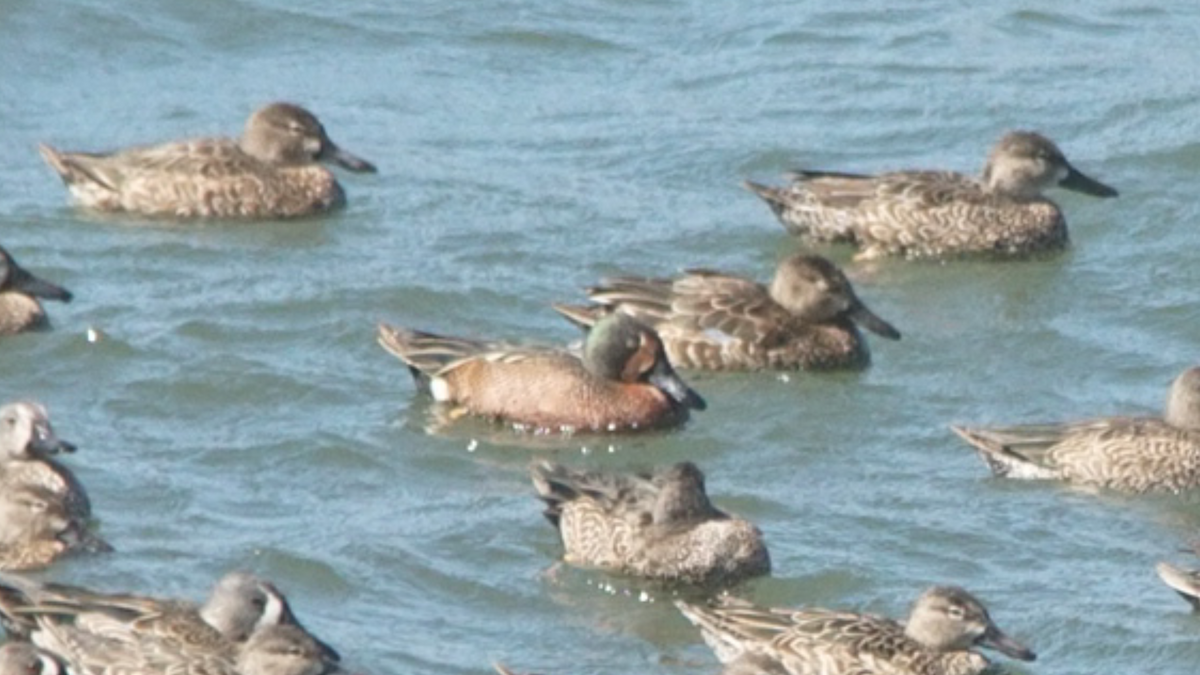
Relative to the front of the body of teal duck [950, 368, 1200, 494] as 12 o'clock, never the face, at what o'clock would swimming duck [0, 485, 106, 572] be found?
The swimming duck is roughly at 5 o'clock from the teal duck.

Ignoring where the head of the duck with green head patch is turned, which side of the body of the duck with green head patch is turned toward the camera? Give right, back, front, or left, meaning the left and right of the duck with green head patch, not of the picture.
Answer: right

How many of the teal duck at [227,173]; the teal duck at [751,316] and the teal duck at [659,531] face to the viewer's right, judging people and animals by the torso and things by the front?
3

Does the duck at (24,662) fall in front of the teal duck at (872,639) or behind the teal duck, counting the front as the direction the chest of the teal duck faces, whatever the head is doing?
behind

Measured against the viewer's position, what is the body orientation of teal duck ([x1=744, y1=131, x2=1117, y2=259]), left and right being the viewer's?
facing to the right of the viewer

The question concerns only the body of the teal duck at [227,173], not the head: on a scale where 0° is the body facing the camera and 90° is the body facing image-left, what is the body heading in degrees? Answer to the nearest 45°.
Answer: approximately 270°

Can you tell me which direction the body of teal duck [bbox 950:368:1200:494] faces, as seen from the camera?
to the viewer's right
